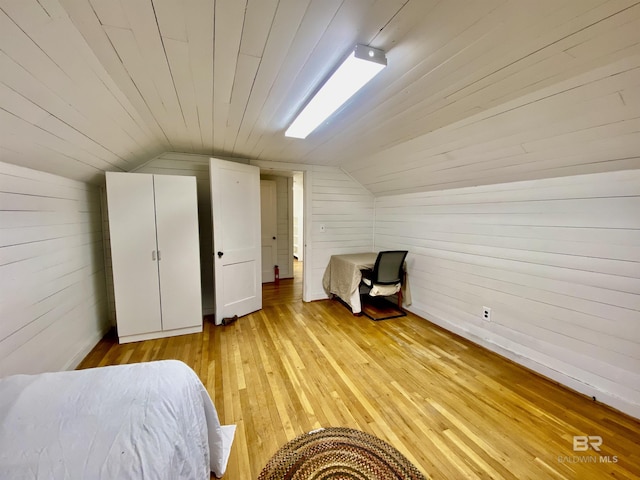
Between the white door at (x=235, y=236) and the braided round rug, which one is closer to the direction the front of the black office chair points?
the white door

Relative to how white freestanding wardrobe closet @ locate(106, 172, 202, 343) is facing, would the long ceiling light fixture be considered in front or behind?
in front

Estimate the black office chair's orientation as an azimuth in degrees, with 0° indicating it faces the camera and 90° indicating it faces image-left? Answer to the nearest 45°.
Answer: approximately 135°

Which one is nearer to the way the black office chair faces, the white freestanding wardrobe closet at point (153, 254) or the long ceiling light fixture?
the white freestanding wardrobe closet

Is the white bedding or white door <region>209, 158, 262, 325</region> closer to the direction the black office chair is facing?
the white door

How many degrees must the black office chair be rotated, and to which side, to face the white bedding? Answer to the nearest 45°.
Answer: approximately 135° to its left

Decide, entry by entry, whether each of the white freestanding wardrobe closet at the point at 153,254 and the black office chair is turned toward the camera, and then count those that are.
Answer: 1

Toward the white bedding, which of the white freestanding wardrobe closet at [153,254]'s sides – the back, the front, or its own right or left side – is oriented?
front

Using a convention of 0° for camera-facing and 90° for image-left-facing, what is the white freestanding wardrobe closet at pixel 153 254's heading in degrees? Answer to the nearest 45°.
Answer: approximately 0°

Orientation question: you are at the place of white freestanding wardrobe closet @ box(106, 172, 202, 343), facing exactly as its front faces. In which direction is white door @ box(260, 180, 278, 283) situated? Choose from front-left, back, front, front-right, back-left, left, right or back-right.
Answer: back-left

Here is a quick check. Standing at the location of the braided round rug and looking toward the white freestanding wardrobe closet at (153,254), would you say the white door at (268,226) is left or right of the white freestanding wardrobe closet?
right

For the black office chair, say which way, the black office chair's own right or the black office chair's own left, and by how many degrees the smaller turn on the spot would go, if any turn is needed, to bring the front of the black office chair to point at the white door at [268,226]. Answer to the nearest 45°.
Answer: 0° — it already faces it

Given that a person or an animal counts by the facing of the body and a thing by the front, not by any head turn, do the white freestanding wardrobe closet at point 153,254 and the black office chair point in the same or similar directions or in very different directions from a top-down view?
very different directions

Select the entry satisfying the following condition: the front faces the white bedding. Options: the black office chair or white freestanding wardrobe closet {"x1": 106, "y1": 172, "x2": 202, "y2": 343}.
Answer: the white freestanding wardrobe closet

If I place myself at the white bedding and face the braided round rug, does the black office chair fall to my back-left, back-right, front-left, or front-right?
front-left

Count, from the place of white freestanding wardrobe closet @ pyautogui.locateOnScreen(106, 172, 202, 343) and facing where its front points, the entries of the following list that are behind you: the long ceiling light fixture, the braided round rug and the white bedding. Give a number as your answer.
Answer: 0

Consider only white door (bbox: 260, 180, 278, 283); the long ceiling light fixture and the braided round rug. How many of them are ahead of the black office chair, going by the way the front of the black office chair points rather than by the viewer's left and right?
1

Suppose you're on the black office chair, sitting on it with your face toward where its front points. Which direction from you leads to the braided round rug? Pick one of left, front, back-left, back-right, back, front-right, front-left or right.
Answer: back-left

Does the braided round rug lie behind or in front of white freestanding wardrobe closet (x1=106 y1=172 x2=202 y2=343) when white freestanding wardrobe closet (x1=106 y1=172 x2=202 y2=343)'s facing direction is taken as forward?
in front
